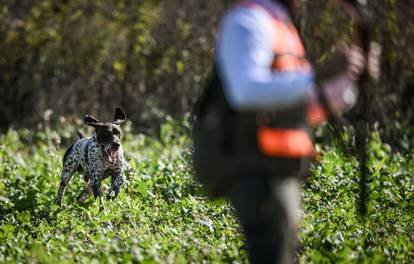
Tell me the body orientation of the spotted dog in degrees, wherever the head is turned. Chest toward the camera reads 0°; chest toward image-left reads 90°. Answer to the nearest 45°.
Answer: approximately 315°
